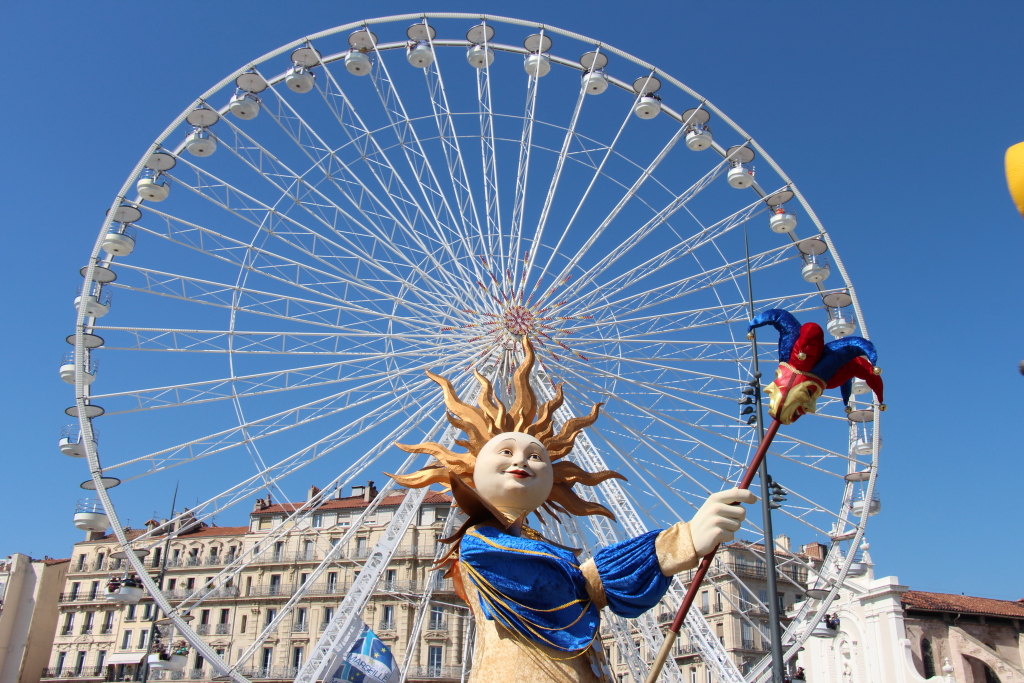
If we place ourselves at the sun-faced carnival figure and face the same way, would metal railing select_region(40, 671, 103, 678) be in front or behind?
behind

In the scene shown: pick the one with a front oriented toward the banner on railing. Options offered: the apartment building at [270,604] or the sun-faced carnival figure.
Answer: the apartment building

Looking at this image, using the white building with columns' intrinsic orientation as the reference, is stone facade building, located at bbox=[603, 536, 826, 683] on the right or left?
on its right

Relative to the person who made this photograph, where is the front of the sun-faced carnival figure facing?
facing the viewer and to the right of the viewer

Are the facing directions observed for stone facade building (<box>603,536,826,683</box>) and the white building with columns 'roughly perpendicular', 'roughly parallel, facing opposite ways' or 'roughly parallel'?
roughly parallel

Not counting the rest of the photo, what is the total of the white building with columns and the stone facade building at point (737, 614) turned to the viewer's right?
0

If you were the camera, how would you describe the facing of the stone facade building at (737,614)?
facing the viewer and to the left of the viewer

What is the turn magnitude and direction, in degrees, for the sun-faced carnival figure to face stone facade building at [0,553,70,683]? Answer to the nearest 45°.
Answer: approximately 180°

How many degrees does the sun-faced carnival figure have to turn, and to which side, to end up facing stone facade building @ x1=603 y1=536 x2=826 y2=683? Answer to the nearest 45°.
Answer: approximately 135° to its left

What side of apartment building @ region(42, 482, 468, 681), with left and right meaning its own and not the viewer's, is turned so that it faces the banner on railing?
front

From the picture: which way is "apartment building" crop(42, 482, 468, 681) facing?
toward the camera

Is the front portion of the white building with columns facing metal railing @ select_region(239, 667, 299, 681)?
no
